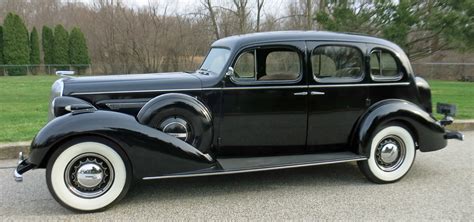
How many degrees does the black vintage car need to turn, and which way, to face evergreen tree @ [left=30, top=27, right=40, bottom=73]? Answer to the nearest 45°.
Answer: approximately 45° to its right

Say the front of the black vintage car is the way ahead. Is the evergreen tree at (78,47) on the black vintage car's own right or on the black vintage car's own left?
on the black vintage car's own right

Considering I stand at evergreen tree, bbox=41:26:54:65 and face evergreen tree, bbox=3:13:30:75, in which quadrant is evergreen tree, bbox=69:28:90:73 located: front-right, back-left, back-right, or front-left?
back-left

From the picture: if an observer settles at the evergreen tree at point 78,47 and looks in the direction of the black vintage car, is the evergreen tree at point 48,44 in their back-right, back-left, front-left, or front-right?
back-right

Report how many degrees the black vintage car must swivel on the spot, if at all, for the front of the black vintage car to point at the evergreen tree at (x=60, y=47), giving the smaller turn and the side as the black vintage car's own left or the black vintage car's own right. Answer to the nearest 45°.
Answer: approximately 45° to the black vintage car's own right

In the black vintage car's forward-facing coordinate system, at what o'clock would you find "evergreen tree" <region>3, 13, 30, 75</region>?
The evergreen tree is roughly at 2 o'clock from the black vintage car.

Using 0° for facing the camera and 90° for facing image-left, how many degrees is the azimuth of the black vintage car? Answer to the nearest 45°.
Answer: approximately 90°

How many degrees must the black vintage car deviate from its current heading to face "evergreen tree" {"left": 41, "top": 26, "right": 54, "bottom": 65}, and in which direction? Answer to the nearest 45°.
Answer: approximately 45° to its right
